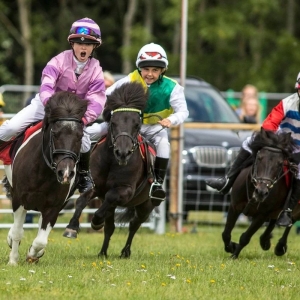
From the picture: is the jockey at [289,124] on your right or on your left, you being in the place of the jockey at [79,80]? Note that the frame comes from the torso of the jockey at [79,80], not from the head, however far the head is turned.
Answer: on your left

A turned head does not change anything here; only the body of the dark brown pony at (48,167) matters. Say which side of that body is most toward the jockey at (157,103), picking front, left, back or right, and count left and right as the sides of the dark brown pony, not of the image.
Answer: left

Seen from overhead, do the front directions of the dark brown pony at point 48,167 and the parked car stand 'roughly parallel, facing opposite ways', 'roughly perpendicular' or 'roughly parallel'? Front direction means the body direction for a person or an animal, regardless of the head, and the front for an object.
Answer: roughly parallel

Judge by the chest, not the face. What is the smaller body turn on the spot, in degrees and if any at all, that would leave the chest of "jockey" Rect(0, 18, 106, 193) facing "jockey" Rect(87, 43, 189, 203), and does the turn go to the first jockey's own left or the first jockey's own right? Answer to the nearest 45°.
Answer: approximately 135° to the first jockey's own left

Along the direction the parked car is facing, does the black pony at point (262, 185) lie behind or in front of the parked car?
in front

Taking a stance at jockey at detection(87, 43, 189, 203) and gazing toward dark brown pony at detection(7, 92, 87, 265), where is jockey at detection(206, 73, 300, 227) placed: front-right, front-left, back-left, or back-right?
back-left

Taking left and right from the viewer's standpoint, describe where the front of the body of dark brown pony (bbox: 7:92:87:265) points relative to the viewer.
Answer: facing the viewer and to the right of the viewer

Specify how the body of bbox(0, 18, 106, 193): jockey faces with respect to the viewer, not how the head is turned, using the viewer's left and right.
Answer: facing the viewer
